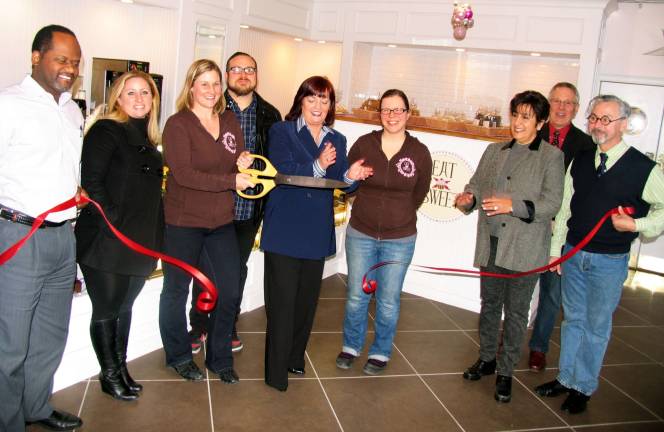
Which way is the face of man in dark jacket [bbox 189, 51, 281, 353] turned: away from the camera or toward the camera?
toward the camera

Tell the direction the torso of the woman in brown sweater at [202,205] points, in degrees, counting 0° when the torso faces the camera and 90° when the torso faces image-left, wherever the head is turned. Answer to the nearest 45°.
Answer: approximately 315°

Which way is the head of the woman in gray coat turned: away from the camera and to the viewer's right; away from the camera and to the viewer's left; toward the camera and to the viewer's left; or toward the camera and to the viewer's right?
toward the camera and to the viewer's left

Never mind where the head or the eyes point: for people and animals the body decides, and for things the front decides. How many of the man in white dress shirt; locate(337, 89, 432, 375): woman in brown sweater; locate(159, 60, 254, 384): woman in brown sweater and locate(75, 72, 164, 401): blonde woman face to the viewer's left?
0

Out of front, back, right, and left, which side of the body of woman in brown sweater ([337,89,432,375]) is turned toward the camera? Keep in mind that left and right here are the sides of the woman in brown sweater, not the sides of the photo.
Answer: front

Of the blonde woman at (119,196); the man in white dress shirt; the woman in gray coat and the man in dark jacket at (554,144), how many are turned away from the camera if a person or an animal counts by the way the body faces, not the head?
0

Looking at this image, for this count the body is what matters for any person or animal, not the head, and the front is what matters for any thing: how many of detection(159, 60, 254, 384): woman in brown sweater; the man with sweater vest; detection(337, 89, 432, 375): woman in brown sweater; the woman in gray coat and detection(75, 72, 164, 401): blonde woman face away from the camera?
0

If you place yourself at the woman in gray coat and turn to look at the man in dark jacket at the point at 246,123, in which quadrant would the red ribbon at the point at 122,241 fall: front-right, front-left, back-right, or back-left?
front-left

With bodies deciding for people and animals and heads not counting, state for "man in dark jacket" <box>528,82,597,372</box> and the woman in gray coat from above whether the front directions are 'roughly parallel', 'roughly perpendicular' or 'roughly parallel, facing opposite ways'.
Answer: roughly parallel

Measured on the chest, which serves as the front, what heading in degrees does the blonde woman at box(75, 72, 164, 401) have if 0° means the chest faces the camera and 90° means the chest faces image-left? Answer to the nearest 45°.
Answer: approximately 315°

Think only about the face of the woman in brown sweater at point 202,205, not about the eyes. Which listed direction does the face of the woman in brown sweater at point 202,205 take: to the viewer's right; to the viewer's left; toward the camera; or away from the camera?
toward the camera

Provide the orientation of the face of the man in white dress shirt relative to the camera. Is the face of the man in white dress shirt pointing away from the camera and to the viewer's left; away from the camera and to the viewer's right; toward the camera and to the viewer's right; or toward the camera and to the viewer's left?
toward the camera and to the viewer's right

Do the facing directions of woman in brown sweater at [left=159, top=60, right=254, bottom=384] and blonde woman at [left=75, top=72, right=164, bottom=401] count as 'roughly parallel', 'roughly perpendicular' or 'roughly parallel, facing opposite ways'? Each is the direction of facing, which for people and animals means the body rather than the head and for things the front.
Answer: roughly parallel

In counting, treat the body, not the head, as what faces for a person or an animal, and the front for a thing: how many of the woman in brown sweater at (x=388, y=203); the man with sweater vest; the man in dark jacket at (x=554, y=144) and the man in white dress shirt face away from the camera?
0

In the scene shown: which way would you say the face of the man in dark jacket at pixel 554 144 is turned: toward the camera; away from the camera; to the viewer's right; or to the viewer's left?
toward the camera

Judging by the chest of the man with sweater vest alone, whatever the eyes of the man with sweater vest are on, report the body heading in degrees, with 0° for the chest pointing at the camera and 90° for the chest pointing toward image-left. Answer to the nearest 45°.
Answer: approximately 45°
